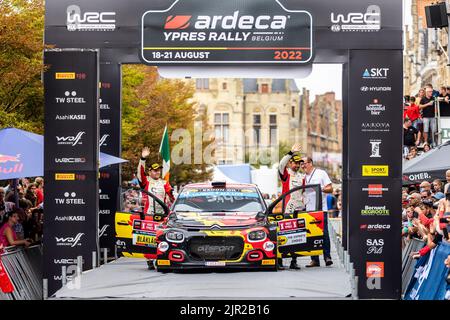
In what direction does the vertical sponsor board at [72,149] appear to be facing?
toward the camera

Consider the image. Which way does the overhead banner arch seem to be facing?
toward the camera

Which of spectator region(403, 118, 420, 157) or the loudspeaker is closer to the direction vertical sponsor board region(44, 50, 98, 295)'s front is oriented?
the loudspeaker

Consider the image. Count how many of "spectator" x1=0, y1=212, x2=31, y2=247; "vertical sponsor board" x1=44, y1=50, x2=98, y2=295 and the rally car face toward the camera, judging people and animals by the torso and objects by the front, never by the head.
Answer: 2

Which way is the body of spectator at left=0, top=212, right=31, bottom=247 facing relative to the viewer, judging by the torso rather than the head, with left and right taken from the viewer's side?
facing to the right of the viewer

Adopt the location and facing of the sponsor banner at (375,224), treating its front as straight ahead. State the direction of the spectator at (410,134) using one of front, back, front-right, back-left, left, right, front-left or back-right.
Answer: back

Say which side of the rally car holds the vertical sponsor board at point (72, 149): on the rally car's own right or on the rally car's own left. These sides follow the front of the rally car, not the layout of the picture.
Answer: on the rally car's own right

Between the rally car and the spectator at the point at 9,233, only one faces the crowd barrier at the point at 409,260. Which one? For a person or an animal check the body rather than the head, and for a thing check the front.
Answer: the spectator

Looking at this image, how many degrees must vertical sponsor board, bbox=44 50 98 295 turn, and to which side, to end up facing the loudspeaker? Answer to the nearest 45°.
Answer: approximately 90° to its left

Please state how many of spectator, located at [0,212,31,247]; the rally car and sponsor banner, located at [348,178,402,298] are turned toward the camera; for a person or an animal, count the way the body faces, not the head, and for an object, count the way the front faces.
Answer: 2

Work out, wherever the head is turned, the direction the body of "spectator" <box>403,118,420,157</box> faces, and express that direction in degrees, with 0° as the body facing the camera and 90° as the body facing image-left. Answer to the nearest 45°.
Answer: approximately 45°

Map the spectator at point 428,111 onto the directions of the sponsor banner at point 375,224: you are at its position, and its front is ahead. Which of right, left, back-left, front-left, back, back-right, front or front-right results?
back
